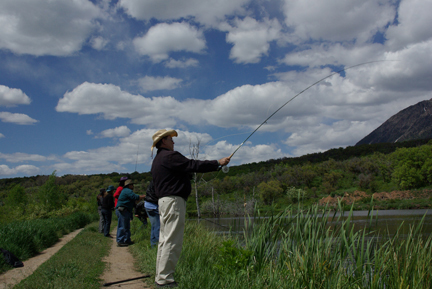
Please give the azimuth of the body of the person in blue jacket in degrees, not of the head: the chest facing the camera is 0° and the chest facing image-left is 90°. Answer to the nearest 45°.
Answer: approximately 270°

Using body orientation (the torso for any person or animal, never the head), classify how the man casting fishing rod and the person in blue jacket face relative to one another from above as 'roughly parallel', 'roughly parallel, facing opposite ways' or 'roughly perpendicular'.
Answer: roughly parallel

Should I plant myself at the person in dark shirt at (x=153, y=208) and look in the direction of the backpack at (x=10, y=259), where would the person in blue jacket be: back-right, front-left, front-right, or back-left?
front-right

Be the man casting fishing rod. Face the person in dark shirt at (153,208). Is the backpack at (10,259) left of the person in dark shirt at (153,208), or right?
left

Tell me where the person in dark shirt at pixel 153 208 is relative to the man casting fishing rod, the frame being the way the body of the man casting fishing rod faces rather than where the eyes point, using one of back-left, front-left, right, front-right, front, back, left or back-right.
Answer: left

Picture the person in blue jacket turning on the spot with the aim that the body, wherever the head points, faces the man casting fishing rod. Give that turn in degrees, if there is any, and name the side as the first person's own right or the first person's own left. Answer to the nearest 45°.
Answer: approximately 90° to the first person's own right

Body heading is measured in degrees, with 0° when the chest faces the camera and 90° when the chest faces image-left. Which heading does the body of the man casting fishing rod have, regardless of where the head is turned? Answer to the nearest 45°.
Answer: approximately 270°

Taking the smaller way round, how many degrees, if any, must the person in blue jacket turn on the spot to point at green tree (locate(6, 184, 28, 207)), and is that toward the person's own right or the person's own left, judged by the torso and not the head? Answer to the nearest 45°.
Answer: approximately 90° to the person's own left

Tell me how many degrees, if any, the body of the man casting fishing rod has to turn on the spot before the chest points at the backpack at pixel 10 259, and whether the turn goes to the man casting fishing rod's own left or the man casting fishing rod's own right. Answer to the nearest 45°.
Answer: approximately 135° to the man casting fishing rod's own left

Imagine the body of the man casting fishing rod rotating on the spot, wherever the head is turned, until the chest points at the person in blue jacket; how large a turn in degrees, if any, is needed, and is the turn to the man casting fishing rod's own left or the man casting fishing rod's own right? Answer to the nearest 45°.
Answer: approximately 90° to the man casting fishing rod's own left

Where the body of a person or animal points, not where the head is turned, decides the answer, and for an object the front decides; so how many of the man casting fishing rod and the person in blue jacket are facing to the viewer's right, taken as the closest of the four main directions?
2
